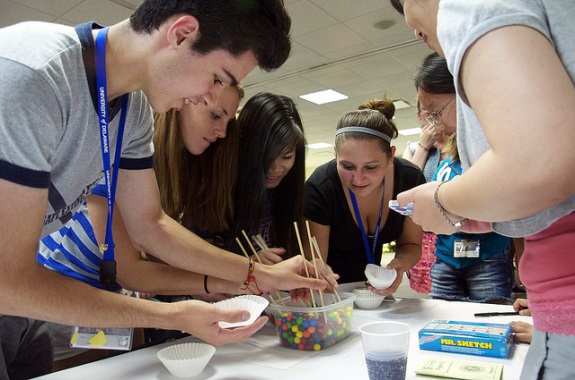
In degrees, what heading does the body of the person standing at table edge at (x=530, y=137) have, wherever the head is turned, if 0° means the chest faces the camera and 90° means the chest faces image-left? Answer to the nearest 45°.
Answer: approximately 90°

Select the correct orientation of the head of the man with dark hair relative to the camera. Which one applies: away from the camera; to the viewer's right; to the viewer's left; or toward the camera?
to the viewer's right

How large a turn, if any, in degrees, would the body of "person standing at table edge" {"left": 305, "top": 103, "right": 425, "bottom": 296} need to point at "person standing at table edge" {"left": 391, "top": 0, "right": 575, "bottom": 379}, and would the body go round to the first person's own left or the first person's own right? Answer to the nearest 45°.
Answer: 0° — they already face them

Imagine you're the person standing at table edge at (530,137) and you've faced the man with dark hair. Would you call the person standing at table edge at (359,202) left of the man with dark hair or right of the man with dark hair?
right

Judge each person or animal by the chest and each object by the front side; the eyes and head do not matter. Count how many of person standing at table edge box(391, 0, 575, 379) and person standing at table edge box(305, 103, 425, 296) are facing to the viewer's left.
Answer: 1

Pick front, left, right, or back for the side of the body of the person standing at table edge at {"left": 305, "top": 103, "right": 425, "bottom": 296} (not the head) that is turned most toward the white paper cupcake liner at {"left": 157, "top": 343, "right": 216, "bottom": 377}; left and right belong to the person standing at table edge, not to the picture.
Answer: front

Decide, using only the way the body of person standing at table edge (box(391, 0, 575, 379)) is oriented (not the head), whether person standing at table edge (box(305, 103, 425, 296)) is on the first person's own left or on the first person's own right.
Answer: on the first person's own right

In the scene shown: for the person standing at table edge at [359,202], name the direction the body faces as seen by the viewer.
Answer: toward the camera

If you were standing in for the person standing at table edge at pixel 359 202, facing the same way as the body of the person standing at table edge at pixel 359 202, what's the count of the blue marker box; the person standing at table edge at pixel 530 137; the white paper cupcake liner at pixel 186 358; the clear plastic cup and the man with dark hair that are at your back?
0

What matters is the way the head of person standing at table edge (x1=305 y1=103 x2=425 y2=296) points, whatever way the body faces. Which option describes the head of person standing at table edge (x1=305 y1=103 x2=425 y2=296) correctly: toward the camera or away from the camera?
toward the camera

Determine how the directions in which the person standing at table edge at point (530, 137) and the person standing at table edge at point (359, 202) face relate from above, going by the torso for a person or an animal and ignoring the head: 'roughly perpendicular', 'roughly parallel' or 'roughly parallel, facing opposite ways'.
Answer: roughly perpendicular
